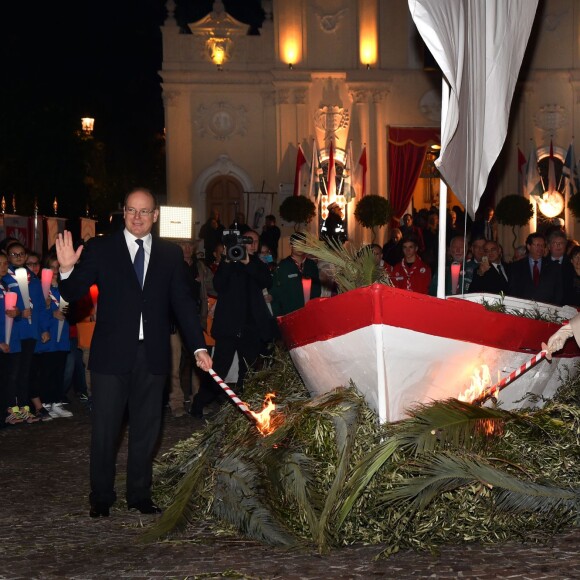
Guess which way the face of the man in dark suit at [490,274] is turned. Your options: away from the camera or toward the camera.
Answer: toward the camera

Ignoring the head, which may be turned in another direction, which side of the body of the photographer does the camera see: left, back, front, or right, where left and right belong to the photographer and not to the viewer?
front

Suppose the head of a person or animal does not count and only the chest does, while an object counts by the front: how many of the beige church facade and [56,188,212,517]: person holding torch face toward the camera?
2

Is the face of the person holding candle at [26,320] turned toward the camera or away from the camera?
toward the camera

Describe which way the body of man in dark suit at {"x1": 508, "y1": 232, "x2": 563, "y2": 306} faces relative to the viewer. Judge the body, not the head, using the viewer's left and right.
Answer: facing the viewer

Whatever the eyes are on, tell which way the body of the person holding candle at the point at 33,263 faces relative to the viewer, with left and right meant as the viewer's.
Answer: facing the viewer and to the right of the viewer

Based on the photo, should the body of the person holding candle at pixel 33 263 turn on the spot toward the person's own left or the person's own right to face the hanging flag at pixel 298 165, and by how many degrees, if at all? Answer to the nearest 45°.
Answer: approximately 135° to the person's own left

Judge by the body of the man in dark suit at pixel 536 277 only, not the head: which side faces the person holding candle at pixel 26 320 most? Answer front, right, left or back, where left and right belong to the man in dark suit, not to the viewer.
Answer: right

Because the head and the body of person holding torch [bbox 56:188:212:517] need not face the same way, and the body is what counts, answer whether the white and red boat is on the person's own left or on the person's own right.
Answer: on the person's own left

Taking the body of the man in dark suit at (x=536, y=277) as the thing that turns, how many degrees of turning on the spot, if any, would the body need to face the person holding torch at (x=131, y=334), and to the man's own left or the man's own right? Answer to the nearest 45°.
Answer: approximately 45° to the man's own right

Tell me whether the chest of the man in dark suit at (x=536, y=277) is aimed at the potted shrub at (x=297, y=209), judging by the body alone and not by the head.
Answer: no

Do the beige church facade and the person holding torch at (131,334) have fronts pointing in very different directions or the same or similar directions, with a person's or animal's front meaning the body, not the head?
same or similar directions

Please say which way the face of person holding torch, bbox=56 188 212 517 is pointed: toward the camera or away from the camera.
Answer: toward the camera

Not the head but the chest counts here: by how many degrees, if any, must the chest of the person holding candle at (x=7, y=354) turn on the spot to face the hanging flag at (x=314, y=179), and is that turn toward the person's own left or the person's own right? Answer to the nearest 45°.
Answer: approximately 90° to the person's own left
